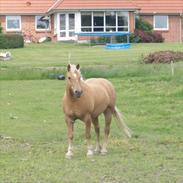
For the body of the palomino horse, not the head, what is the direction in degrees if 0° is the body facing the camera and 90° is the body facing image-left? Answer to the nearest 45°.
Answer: approximately 45°
